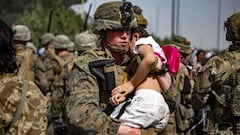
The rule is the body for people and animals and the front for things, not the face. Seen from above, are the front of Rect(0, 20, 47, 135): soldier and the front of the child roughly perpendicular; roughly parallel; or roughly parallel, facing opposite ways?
roughly perpendicular

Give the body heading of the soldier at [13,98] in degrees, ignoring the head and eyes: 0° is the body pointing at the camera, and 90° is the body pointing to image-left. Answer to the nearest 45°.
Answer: approximately 180°

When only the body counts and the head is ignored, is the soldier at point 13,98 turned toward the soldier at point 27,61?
yes

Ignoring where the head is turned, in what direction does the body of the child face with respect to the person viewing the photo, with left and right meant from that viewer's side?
facing to the left of the viewer
